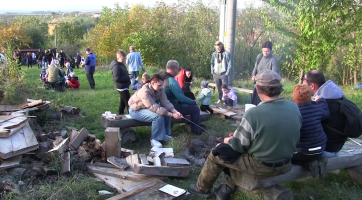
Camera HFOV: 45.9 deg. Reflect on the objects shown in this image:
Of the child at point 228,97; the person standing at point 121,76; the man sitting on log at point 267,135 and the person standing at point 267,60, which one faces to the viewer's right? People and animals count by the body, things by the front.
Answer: the person standing at point 121,76

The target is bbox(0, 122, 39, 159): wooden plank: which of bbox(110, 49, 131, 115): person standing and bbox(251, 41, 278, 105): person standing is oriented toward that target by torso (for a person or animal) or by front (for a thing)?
bbox(251, 41, 278, 105): person standing

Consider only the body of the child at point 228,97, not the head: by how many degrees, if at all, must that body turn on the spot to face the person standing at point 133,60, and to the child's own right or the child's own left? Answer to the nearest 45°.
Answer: approximately 90° to the child's own right

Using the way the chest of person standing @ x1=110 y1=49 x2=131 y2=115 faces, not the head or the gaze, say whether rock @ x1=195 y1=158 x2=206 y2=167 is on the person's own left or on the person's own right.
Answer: on the person's own right

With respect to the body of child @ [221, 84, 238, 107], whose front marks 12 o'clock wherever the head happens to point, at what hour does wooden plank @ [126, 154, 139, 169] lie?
The wooden plank is roughly at 11 o'clock from the child.

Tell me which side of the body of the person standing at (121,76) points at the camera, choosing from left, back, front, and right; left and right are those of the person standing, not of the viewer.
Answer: right

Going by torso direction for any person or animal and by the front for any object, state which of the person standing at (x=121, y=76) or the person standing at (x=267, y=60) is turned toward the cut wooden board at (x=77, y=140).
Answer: the person standing at (x=267, y=60)

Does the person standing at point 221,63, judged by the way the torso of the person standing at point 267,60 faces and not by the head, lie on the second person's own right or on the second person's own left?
on the second person's own right

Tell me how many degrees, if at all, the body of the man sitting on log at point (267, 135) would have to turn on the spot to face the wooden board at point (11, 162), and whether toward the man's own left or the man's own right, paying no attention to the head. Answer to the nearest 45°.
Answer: approximately 45° to the man's own left

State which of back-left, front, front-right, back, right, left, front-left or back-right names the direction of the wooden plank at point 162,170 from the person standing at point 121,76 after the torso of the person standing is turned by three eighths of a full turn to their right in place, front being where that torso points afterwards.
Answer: front-left

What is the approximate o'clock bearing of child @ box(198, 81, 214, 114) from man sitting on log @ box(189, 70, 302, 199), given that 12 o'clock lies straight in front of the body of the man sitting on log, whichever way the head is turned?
The child is roughly at 1 o'clock from the man sitting on log.

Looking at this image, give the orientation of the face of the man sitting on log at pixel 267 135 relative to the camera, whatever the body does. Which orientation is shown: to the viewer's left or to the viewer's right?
to the viewer's left

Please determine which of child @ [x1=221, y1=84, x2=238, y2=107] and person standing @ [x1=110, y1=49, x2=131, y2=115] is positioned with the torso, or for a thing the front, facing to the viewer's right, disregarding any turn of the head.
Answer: the person standing

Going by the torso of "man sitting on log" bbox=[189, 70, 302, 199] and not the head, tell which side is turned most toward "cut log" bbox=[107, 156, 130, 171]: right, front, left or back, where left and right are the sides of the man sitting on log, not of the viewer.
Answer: front

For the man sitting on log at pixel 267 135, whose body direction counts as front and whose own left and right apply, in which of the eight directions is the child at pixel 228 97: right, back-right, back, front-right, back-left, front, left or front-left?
front-right

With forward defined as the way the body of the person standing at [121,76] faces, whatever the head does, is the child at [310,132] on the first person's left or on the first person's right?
on the first person's right

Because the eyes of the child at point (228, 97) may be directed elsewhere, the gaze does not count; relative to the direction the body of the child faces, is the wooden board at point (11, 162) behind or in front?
in front
